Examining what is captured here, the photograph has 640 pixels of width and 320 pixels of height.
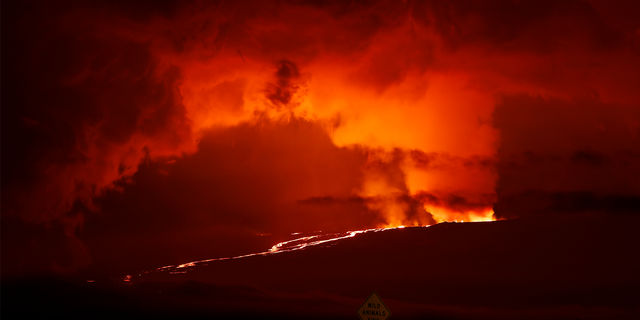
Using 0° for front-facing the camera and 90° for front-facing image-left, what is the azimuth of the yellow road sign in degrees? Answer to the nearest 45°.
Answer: approximately 0°
